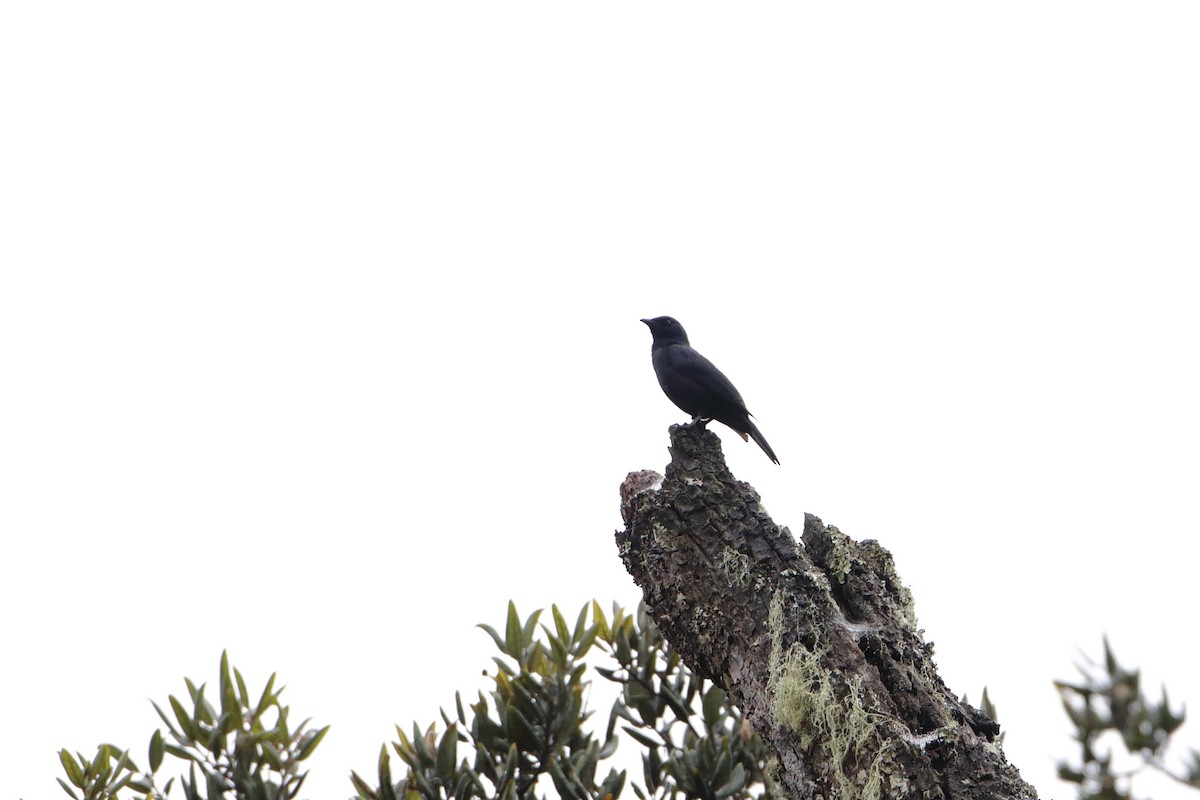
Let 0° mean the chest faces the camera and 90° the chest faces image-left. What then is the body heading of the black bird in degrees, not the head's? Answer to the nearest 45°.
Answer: approximately 90°
